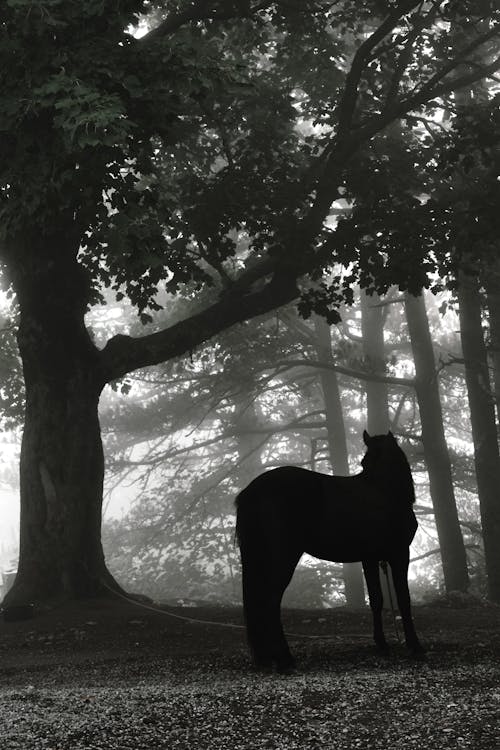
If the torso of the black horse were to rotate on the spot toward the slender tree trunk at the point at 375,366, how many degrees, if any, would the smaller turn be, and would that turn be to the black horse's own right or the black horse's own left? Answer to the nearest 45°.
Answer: approximately 45° to the black horse's own left

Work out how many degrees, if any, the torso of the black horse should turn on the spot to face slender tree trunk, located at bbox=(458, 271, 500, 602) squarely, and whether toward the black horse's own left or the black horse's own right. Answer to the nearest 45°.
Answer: approximately 45° to the black horse's own left

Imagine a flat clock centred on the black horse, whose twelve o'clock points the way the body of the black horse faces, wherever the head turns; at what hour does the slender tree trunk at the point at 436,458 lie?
The slender tree trunk is roughly at 11 o'clock from the black horse.

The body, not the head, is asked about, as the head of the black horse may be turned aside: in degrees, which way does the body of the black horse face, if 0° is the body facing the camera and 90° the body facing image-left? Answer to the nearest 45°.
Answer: approximately 225°
